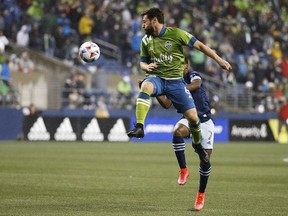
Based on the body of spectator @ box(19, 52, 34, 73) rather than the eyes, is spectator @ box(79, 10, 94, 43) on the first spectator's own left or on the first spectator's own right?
on the first spectator's own left

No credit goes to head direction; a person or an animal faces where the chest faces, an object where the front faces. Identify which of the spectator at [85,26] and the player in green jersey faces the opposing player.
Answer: the spectator

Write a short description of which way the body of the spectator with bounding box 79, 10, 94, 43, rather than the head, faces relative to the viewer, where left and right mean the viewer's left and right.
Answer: facing the viewer

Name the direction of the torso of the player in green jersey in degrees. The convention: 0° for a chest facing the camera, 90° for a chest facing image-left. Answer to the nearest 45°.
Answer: approximately 45°

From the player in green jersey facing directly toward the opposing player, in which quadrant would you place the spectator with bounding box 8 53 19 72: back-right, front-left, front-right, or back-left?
front-left

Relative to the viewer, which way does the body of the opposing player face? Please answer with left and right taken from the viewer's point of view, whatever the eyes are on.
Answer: facing the viewer and to the left of the viewer

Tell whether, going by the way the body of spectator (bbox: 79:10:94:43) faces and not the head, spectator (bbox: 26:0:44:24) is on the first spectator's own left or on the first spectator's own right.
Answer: on the first spectator's own right

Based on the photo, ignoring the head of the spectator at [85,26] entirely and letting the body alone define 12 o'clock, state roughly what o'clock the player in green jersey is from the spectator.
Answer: The player in green jersey is roughly at 12 o'clock from the spectator.

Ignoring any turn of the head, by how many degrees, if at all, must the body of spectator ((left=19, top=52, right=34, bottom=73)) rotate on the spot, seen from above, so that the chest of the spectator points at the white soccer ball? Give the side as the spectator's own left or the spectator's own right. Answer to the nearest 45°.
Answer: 0° — they already face it

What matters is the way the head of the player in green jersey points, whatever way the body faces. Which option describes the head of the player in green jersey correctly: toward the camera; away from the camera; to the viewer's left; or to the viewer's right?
to the viewer's left

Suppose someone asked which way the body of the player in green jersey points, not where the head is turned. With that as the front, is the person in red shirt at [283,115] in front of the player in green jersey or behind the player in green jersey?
behind

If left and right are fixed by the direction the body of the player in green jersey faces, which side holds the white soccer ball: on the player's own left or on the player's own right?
on the player's own right

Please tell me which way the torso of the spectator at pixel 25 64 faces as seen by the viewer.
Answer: toward the camera
